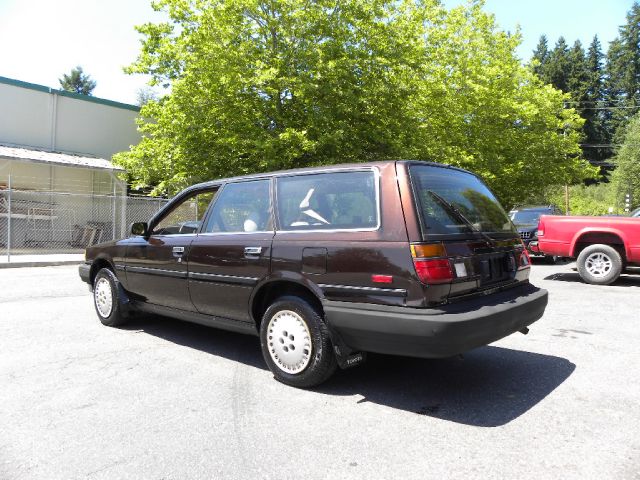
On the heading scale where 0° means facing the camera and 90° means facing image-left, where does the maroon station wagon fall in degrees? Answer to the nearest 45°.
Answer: approximately 135°

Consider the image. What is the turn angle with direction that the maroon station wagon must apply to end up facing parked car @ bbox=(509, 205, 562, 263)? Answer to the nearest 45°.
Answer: approximately 90° to its right

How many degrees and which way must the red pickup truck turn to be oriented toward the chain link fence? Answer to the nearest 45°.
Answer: approximately 180°

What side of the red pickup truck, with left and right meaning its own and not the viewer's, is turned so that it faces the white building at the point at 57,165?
back

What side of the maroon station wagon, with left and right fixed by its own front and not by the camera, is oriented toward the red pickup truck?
right

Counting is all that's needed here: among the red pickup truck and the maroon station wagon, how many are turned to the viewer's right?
1

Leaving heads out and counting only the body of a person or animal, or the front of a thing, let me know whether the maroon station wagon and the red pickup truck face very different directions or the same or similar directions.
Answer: very different directions

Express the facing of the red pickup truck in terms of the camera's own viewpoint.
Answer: facing to the right of the viewer

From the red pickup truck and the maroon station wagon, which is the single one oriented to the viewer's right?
the red pickup truck

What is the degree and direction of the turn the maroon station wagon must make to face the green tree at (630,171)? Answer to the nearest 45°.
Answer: approximately 90° to its right

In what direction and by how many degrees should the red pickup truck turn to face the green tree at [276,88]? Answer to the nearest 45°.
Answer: approximately 180°

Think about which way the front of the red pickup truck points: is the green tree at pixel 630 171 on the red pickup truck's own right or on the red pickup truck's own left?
on the red pickup truck's own left
